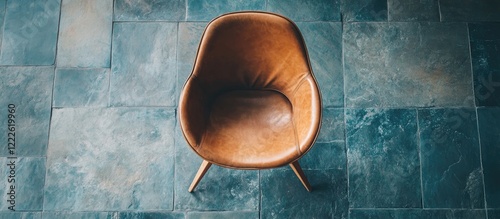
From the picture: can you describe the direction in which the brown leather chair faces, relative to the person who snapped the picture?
facing the viewer
